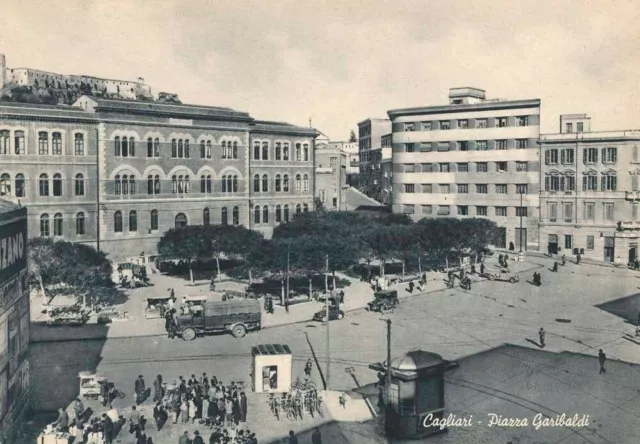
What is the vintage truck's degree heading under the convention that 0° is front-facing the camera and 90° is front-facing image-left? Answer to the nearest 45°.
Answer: approximately 90°

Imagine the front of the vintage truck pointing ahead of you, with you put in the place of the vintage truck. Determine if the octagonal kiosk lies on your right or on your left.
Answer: on your left

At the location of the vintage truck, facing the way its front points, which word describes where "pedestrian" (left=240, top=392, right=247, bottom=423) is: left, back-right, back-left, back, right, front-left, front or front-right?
left

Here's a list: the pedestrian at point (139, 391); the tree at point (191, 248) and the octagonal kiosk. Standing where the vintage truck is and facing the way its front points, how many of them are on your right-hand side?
1

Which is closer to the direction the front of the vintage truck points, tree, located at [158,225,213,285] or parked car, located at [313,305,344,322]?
the tree

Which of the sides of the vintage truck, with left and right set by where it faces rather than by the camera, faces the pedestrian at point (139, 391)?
left

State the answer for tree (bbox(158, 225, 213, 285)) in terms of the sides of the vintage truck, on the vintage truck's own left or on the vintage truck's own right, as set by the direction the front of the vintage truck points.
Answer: on the vintage truck's own right

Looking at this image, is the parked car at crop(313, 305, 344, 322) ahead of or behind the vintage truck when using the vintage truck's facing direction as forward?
behind

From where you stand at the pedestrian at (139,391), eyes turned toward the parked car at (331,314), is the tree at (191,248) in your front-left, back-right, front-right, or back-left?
front-left

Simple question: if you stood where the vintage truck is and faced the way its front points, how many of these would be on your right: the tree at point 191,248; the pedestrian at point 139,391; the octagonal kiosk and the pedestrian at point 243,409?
1

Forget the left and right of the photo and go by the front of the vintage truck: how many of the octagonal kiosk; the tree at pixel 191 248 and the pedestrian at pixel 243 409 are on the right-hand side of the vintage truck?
1

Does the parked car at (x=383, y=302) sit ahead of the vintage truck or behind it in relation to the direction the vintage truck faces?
behind
